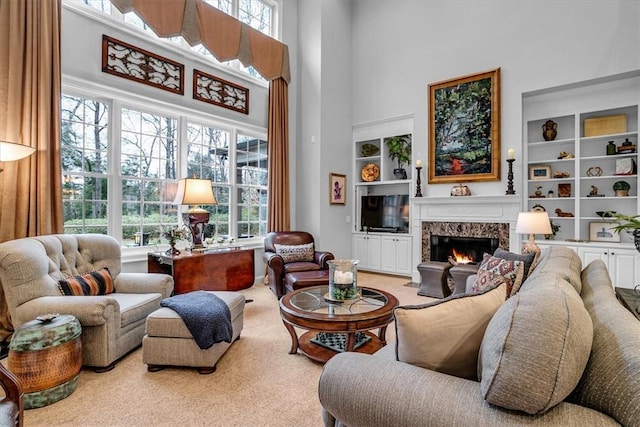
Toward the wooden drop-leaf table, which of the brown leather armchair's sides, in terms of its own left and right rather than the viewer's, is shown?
right

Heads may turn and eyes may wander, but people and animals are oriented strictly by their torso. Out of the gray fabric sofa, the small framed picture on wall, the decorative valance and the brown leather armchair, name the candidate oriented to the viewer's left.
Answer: the gray fabric sofa

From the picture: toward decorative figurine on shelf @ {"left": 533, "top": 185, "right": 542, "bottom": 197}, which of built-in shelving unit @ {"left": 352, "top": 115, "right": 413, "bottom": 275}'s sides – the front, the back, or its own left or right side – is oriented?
left

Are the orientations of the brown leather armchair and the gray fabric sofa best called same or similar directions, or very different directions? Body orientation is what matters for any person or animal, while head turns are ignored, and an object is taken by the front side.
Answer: very different directions

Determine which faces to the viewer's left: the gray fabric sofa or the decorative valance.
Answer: the gray fabric sofa

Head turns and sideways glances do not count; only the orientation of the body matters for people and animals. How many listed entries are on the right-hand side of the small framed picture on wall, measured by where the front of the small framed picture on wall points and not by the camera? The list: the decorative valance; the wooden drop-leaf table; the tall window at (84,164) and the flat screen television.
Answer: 3

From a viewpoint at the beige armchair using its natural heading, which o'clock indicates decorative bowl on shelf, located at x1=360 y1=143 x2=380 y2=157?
The decorative bowl on shelf is roughly at 10 o'clock from the beige armchair.
